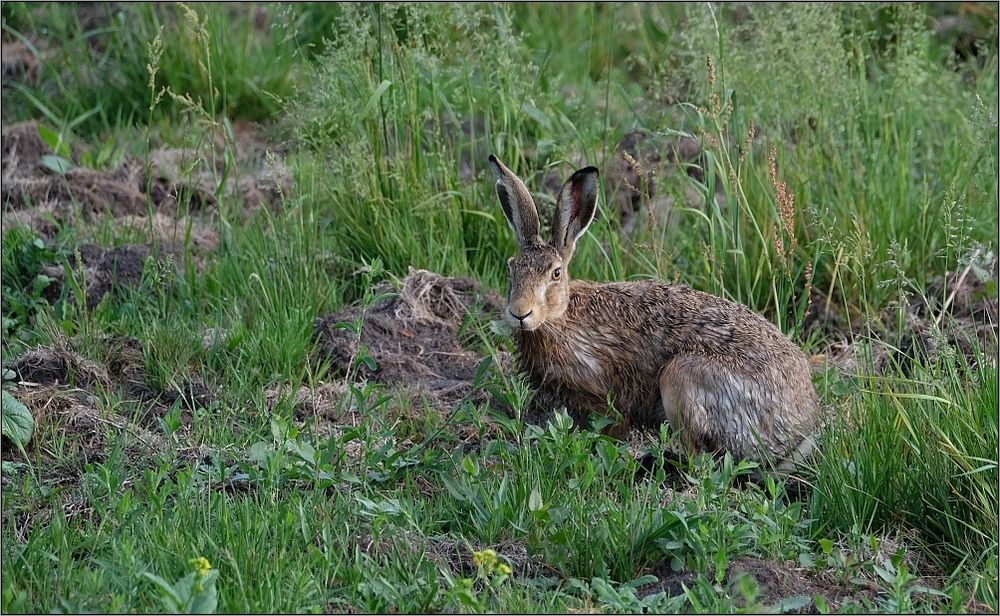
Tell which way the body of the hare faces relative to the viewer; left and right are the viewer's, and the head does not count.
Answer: facing to the left of the viewer

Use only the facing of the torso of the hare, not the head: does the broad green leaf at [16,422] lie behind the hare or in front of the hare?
in front

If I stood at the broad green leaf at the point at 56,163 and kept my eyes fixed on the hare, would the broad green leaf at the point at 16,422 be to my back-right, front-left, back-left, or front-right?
front-right

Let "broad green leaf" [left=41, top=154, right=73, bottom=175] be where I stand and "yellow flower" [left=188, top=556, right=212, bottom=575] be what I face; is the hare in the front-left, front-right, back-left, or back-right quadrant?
front-left

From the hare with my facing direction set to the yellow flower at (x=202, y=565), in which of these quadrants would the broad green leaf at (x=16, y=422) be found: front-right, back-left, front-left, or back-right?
front-right

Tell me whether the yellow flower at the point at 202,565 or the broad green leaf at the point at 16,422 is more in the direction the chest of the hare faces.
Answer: the broad green leaf

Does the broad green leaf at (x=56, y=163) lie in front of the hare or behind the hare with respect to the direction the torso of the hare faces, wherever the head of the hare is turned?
in front

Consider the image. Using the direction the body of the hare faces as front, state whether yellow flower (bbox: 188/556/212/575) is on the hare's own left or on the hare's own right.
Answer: on the hare's own left
